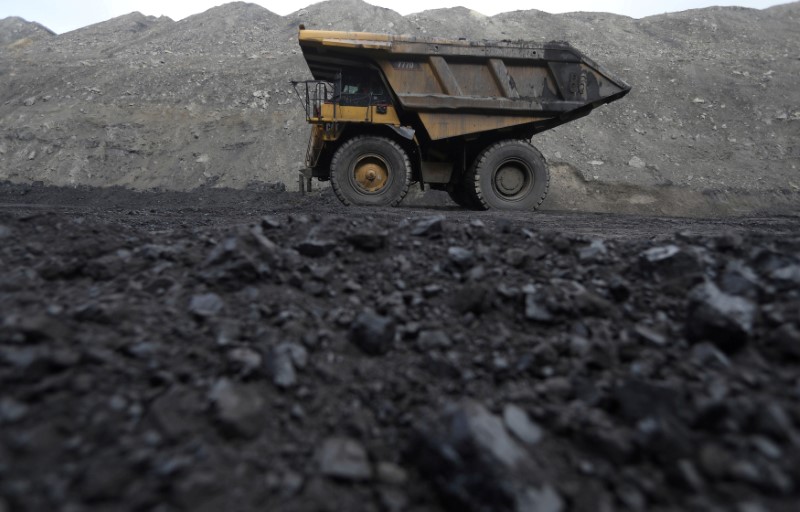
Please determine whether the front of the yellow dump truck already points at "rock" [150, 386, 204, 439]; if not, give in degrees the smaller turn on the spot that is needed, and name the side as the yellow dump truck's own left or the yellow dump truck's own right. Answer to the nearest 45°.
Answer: approximately 90° to the yellow dump truck's own left

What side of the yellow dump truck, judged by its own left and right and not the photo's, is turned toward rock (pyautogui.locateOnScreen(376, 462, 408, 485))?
left

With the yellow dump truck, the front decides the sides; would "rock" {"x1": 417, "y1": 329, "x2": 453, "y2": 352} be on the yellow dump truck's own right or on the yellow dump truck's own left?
on the yellow dump truck's own left

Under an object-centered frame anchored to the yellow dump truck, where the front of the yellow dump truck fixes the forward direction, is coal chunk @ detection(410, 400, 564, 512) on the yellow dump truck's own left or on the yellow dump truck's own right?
on the yellow dump truck's own left

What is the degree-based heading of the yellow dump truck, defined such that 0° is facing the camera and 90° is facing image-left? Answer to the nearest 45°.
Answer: approximately 90°

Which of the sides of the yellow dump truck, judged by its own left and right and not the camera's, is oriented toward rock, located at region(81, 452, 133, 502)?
left

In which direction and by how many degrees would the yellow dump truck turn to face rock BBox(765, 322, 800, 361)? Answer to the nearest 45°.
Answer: approximately 90° to its left

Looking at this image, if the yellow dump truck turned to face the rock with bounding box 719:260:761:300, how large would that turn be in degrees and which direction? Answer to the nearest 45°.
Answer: approximately 90° to its left

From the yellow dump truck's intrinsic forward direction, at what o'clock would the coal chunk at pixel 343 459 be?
The coal chunk is roughly at 9 o'clock from the yellow dump truck.

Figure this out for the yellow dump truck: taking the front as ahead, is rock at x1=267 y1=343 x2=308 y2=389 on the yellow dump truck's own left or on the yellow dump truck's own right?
on the yellow dump truck's own left

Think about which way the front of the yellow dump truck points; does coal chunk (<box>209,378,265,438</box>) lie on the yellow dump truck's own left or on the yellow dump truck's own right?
on the yellow dump truck's own left
